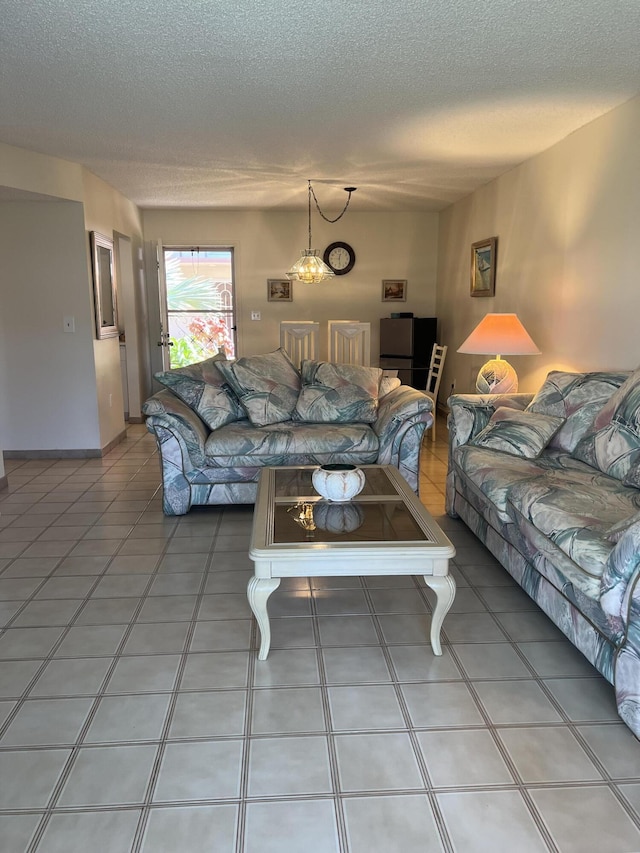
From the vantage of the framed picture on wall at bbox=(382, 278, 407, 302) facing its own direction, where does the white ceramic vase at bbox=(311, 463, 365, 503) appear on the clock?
The white ceramic vase is roughly at 12 o'clock from the framed picture on wall.

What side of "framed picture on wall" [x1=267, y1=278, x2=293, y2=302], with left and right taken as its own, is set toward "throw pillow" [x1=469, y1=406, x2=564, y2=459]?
front

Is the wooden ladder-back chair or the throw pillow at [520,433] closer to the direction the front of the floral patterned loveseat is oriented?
the throw pillow

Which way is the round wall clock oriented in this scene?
toward the camera

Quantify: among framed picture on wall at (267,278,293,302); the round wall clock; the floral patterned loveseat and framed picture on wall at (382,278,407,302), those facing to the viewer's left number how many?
0

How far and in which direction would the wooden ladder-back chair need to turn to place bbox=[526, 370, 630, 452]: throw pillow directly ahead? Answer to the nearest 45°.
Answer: approximately 90° to its left

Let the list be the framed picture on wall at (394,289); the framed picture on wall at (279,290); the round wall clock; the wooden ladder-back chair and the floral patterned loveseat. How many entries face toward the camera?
4

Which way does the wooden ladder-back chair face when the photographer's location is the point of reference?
facing to the left of the viewer

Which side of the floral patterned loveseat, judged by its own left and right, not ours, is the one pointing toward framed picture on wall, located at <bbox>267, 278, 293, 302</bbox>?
back

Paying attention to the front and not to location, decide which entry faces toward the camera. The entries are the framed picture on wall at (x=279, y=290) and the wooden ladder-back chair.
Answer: the framed picture on wall

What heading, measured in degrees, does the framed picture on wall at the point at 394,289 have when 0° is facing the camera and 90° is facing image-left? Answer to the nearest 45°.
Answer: approximately 0°

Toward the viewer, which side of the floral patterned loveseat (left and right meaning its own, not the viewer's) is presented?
front

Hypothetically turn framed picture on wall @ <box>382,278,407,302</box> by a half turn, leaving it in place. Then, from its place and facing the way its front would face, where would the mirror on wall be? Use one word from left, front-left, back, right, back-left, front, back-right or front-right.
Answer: back-left

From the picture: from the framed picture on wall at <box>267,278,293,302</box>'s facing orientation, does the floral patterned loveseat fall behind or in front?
in front

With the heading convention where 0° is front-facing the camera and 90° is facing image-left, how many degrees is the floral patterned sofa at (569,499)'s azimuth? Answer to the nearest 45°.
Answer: approximately 45°

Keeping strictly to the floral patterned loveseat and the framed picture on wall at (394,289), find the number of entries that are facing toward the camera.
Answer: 2

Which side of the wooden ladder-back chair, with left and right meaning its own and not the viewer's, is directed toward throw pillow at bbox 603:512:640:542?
left

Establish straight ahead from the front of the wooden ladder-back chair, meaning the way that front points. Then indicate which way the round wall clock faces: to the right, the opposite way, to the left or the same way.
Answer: to the left

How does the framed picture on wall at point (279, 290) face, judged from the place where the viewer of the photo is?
facing the viewer
